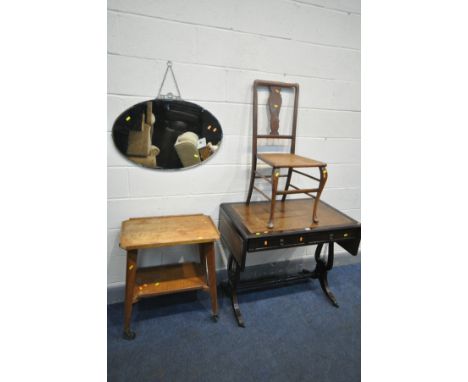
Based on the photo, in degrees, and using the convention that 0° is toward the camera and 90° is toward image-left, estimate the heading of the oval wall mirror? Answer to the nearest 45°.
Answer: approximately 0°
